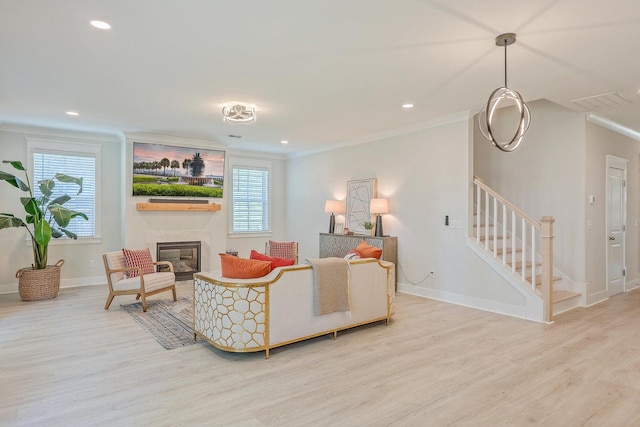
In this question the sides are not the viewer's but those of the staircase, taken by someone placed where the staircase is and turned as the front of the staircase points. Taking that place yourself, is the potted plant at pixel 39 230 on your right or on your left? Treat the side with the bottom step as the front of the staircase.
on your right

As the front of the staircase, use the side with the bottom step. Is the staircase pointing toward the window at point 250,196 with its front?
no

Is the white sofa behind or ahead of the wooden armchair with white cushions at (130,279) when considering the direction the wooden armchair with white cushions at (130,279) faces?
ahead

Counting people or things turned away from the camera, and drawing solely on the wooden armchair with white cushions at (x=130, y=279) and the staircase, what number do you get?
0

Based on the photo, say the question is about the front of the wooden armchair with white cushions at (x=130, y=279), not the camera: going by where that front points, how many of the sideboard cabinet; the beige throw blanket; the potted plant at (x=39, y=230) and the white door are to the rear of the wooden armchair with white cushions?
1

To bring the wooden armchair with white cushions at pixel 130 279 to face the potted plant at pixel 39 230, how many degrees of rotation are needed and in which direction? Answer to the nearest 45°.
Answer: approximately 180°

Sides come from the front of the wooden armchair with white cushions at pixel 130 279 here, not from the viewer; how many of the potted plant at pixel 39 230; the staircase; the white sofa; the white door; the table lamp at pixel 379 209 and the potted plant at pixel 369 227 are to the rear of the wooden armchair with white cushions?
1

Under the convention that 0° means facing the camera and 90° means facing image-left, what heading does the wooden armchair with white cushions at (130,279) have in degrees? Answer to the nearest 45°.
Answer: approximately 315°

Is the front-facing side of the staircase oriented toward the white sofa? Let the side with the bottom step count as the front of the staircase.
no

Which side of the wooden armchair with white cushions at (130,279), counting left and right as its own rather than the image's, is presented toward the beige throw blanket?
front

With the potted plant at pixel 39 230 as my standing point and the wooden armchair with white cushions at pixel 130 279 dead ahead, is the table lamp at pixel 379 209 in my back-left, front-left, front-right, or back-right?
front-left

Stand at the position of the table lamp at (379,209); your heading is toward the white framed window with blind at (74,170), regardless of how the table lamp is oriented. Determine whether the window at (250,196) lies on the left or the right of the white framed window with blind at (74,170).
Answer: right

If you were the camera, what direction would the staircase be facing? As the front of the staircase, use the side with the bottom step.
facing the viewer and to the right of the viewer

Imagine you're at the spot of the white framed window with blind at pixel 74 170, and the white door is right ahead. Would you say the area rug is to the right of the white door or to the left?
right
